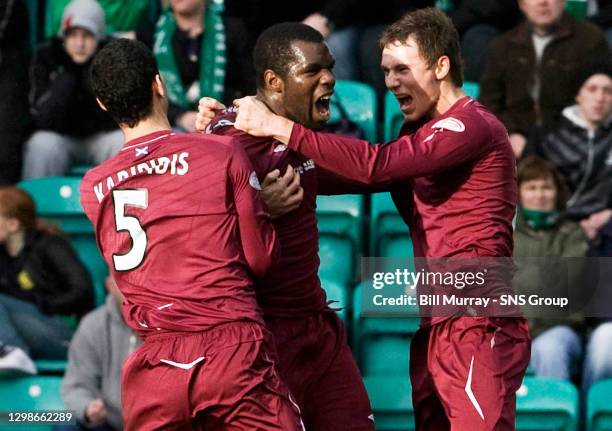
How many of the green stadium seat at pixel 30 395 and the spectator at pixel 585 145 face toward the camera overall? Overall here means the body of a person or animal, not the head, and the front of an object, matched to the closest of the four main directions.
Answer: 2

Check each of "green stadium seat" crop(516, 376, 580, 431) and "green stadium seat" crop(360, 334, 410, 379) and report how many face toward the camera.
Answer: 2

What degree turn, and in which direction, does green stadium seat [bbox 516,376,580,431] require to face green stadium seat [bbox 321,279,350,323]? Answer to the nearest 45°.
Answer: approximately 90° to its right
